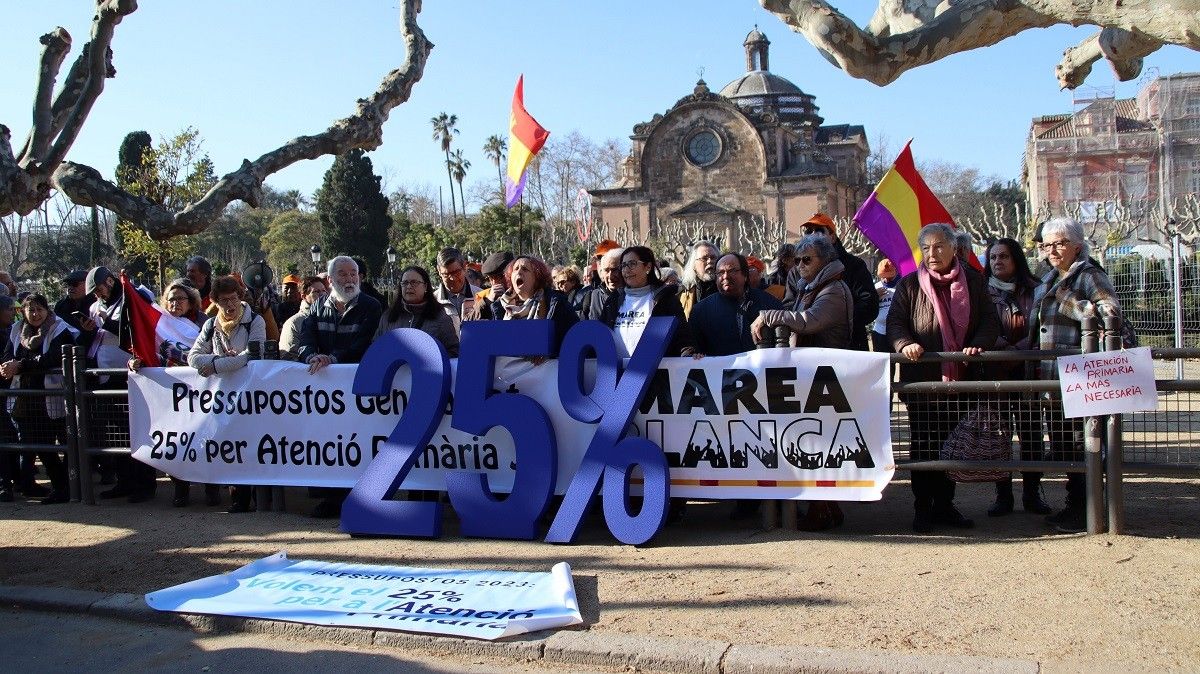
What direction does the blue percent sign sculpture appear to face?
toward the camera

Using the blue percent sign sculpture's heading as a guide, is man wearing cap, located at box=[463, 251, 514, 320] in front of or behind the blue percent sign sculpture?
behind

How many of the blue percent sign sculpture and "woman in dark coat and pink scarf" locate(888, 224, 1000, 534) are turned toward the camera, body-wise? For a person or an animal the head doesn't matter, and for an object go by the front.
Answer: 2

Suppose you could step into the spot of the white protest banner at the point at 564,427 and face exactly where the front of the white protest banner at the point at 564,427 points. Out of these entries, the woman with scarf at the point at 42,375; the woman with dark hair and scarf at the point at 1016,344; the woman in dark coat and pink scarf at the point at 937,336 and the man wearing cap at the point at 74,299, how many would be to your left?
2

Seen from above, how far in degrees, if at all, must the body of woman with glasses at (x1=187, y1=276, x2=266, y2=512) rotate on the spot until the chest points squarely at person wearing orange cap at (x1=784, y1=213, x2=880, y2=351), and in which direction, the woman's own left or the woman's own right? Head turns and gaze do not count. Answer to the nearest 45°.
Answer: approximately 45° to the woman's own left

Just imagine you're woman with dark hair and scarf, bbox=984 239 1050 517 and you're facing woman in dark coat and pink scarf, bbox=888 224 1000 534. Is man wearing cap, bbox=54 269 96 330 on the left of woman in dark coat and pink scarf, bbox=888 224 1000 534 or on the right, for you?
right

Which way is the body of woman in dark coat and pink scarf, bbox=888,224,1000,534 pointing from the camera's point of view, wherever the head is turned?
toward the camera

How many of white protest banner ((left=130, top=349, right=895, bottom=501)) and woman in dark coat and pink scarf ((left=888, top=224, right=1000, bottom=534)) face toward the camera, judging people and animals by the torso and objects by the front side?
2

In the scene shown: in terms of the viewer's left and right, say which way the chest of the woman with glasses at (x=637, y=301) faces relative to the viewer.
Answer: facing the viewer and to the left of the viewer
